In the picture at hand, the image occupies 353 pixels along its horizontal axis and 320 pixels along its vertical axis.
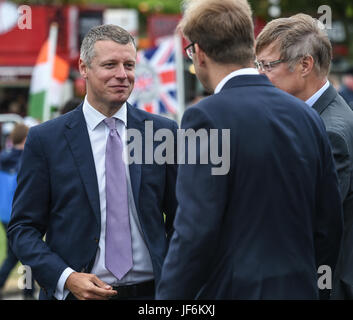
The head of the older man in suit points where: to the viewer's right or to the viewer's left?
to the viewer's left

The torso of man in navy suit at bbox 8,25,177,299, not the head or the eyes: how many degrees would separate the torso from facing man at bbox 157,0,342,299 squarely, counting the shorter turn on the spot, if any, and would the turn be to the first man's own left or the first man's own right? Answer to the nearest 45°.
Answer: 0° — they already face them

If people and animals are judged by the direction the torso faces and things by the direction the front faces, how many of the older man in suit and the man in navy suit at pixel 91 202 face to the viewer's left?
1

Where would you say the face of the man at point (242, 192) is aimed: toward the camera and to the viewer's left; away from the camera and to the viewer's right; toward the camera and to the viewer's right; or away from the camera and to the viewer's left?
away from the camera and to the viewer's left

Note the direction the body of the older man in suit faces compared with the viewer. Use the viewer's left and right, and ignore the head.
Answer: facing to the left of the viewer

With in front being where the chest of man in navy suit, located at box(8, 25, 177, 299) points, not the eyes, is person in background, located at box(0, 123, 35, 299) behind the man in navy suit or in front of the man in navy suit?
behind

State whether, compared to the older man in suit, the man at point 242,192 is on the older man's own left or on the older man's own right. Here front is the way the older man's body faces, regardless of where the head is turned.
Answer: on the older man's own left

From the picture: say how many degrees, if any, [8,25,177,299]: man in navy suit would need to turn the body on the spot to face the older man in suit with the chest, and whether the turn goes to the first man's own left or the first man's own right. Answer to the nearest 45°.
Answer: approximately 45° to the first man's own left

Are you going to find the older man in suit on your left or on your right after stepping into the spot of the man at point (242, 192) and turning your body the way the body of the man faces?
on your right

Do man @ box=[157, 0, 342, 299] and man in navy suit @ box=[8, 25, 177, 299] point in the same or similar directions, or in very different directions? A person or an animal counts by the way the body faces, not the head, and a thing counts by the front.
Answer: very different directions

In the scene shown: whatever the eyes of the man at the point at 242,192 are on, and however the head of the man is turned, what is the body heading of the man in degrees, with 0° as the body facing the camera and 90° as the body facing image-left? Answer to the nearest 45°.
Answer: approximately 135°

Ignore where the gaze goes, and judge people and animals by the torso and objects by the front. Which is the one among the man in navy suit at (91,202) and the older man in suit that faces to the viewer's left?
the older man in suit

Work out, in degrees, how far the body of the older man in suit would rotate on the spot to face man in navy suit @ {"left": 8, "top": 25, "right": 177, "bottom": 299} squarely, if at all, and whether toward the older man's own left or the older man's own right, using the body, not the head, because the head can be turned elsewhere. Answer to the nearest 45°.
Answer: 0° — they already face them

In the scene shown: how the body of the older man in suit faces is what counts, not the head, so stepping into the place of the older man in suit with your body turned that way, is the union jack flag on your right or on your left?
on your right
